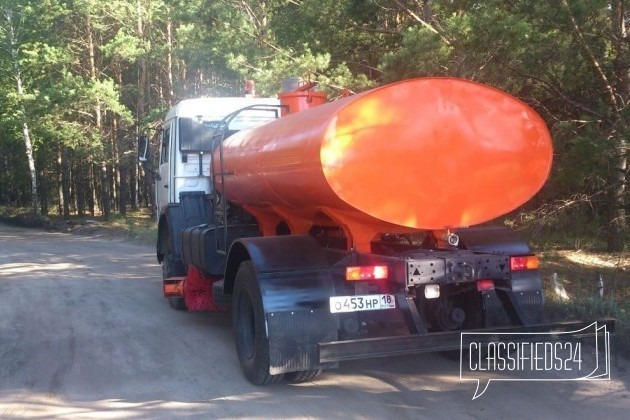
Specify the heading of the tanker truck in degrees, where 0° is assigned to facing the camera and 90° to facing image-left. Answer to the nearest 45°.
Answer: approximately 135°
